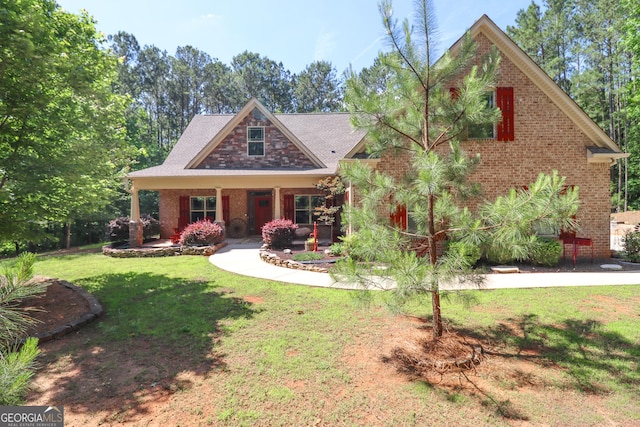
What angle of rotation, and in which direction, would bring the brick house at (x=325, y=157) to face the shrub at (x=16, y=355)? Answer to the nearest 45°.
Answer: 0° — it already faces it

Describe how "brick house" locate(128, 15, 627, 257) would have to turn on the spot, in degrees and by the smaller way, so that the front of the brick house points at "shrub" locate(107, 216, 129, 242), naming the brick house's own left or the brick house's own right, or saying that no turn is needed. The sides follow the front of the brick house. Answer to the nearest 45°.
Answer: approximately 90° to the brick house's own right

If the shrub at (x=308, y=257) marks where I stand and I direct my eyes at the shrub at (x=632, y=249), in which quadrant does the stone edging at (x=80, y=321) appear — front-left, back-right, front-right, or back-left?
back-right

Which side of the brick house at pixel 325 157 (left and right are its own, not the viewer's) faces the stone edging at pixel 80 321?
front

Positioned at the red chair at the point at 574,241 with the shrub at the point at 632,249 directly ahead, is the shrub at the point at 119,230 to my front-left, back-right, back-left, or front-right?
back-left

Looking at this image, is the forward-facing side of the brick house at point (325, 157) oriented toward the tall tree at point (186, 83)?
no

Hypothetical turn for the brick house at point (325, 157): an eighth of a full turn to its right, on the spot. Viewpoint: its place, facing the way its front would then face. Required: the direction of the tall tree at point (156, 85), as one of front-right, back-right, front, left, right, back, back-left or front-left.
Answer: right

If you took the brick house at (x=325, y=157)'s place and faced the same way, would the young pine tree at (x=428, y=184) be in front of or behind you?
in front

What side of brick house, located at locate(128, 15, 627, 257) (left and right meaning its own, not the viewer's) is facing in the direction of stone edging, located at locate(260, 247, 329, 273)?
front

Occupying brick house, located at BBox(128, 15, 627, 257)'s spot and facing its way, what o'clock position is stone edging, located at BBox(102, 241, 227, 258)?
The stone edging is roughly at 2 o'clock from the brick house.

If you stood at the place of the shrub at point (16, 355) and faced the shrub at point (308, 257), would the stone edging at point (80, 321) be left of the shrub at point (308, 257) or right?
left

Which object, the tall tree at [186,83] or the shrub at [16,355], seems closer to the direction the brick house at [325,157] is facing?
the shrub

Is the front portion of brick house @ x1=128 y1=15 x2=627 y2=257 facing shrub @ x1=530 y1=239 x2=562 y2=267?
no

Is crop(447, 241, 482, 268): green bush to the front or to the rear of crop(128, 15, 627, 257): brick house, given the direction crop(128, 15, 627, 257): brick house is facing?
to the front

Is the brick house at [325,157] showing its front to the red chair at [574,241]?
no

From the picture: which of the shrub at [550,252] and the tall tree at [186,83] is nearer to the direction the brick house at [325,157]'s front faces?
the shrub

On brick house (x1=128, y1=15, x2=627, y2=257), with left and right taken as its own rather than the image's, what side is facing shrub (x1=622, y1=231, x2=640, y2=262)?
left

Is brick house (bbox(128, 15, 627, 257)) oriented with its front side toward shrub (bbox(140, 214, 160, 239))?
no

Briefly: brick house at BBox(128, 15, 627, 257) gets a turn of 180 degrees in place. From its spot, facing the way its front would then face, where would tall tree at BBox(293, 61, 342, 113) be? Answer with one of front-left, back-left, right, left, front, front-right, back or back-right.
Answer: front

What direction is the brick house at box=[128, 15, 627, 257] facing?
toward the camera

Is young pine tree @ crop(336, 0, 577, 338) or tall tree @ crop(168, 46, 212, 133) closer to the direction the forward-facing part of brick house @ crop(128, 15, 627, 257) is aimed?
the young pine tree
